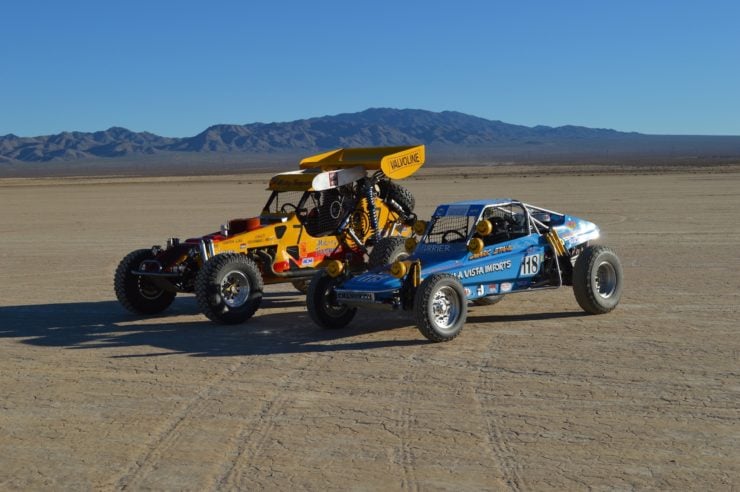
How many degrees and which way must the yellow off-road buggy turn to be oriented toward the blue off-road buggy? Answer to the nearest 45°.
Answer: approximately 90° to its left

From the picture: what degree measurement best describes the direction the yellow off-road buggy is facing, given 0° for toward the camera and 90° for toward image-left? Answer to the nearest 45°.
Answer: approximately 45°
